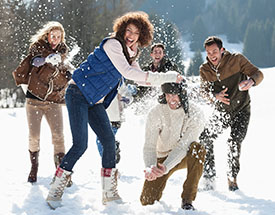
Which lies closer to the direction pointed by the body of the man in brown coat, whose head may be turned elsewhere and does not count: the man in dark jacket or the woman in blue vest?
the woman in blue vest

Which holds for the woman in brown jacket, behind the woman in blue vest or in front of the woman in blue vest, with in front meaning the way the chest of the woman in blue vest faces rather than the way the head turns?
behind

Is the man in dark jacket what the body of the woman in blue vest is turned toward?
no

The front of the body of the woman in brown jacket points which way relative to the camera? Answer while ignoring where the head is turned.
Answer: toward the camera

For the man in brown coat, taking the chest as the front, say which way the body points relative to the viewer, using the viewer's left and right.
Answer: facing the viewer and to the left of the viewer

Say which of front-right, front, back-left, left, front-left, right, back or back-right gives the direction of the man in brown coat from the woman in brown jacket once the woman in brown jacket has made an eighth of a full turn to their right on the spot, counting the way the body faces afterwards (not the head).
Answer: back-left

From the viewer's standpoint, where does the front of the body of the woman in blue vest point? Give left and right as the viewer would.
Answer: facing the viewer and to the right of the viewer

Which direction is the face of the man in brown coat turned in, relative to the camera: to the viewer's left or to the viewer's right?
to the viewer's left

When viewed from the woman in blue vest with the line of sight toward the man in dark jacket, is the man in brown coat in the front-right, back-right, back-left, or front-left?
front-right

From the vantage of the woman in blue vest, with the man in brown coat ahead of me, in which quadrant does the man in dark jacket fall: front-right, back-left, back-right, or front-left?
front-left

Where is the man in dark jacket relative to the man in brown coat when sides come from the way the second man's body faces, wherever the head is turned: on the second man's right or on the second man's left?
on the second man's right

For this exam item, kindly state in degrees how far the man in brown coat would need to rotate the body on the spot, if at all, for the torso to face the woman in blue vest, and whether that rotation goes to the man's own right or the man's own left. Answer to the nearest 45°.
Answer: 0° — they already face them

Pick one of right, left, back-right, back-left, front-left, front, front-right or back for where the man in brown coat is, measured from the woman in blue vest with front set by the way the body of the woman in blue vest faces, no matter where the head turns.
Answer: left
